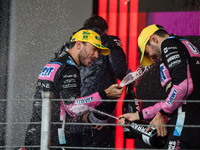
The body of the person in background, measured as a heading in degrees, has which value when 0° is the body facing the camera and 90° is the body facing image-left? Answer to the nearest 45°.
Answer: approximately 45°

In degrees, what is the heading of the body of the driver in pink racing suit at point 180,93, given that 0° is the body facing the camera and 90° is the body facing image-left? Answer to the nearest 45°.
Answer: approximately 90°

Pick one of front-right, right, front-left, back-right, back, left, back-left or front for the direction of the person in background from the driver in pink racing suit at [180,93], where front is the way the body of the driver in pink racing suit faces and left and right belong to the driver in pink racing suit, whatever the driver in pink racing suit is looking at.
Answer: front-right

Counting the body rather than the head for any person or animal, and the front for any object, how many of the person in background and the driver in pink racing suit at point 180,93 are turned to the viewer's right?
0
